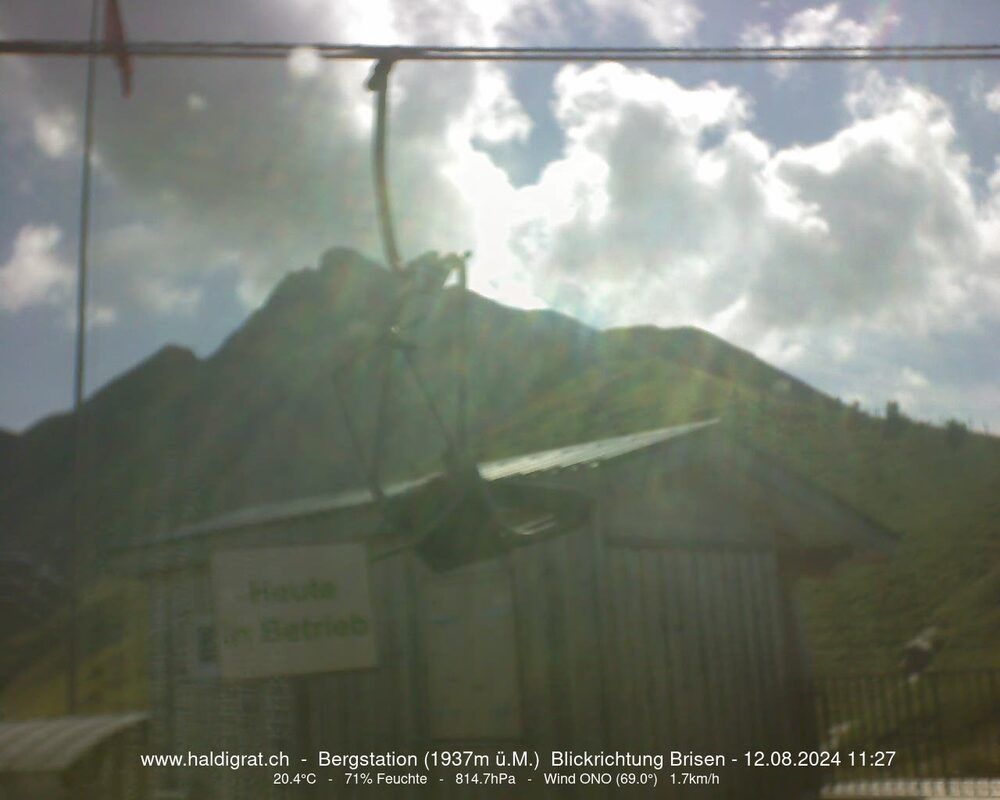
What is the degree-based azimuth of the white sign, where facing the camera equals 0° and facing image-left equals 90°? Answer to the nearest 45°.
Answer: approximately 0°
